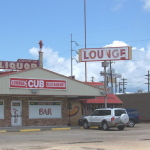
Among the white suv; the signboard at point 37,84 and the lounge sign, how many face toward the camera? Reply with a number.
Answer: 2

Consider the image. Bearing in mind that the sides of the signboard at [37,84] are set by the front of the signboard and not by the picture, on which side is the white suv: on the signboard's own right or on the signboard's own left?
on the signboard's own left

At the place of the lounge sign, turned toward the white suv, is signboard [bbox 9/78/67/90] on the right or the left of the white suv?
right

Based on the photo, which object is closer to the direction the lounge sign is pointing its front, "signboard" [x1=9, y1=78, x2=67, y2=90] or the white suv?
the white suv

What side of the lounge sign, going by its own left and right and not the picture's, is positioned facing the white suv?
front

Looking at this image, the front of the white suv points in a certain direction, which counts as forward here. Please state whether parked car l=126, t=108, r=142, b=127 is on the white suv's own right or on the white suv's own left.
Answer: on the white suv's own right

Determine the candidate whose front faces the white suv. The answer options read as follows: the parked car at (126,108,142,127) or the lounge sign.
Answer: the lounge sign

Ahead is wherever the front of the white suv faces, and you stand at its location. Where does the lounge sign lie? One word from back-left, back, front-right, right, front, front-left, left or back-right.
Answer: front-right

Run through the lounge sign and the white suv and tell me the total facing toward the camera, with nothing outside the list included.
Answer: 1

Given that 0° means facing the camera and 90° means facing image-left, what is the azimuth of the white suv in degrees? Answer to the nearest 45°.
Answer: approximately 135°

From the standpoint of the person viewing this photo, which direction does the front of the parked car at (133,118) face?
facing away from the viewer and to the left of the viewer
